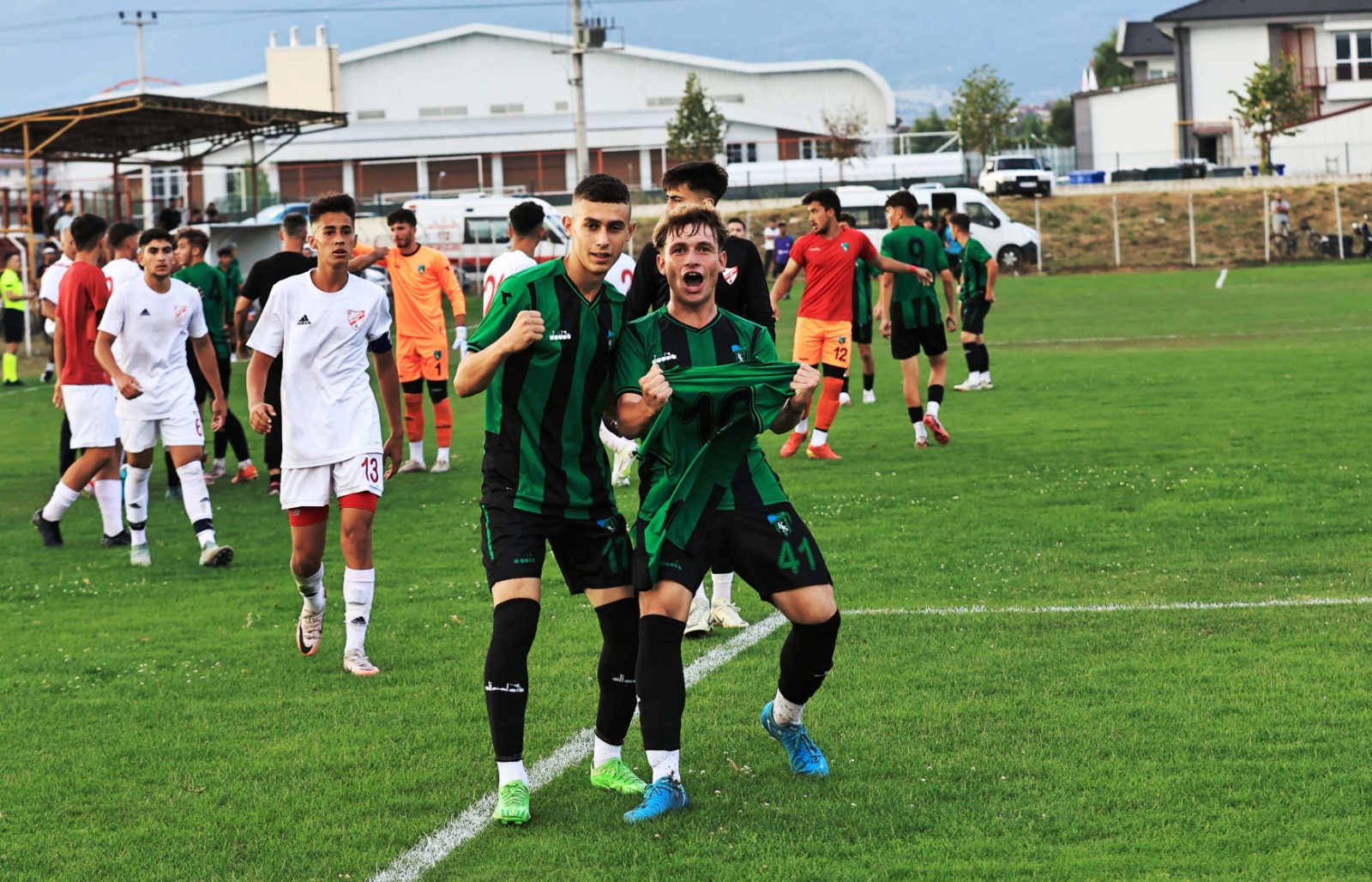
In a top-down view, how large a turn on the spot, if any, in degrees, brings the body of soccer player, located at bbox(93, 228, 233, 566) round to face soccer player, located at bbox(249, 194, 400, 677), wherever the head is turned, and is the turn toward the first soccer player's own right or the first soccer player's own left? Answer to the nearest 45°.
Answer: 0° — they already face them

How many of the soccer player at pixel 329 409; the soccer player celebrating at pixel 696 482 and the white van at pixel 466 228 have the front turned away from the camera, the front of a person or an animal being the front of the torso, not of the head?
0

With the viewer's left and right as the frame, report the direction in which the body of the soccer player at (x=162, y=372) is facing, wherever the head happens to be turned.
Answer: facing the viewer

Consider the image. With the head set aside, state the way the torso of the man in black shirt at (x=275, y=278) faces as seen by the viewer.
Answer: away from the camera

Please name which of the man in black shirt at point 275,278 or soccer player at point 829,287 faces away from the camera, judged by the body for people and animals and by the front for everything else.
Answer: the man in black shirt

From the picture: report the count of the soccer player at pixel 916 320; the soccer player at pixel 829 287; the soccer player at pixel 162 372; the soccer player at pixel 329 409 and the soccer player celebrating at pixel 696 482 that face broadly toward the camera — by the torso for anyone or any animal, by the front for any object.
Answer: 4

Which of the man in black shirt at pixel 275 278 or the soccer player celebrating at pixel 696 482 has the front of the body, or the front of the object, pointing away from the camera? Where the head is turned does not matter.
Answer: the man in black shirt

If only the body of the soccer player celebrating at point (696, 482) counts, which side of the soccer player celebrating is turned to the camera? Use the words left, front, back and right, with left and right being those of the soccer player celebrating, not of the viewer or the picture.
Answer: front

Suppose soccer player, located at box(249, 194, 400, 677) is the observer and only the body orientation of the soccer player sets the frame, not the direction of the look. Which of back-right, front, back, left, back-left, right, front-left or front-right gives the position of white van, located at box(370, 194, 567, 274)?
back

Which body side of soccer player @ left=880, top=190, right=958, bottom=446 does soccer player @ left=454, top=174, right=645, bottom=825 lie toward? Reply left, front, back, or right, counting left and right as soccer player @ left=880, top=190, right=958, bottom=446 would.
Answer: back

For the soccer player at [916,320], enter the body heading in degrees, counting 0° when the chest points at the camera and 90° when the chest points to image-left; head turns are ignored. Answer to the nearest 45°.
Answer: approximately 180°

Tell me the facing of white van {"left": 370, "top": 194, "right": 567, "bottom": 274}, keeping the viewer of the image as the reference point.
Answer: facing to the right of the viewer

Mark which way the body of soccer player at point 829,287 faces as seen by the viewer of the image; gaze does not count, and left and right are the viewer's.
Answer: facing the viewer

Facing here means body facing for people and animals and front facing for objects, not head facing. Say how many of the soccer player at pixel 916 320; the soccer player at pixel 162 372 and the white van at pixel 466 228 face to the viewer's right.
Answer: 1

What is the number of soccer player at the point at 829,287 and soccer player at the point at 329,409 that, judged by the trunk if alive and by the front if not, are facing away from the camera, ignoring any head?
0

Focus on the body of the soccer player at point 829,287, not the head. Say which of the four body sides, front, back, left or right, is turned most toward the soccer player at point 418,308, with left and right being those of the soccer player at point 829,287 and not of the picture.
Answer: right
